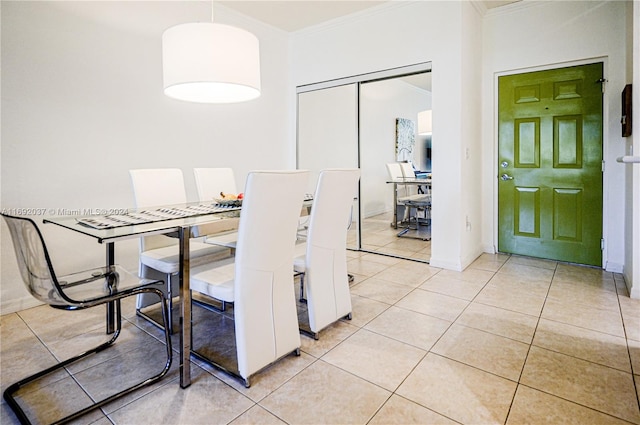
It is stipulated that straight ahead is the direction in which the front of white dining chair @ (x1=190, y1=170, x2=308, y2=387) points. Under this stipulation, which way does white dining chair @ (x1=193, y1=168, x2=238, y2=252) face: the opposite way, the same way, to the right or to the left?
the opposite way

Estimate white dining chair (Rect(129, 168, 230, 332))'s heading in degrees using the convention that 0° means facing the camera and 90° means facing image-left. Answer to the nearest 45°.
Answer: approximately 315°

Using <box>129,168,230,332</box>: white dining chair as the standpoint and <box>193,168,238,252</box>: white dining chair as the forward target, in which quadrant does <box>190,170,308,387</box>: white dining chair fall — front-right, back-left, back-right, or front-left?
back-right

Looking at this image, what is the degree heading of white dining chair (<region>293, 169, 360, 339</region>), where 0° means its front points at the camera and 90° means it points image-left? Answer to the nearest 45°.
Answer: approximately 135°

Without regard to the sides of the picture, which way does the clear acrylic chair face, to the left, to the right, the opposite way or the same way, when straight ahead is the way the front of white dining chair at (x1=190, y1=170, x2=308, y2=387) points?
to the right

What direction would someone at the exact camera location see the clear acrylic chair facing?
facing away from the viewer and to the right of the viewer
